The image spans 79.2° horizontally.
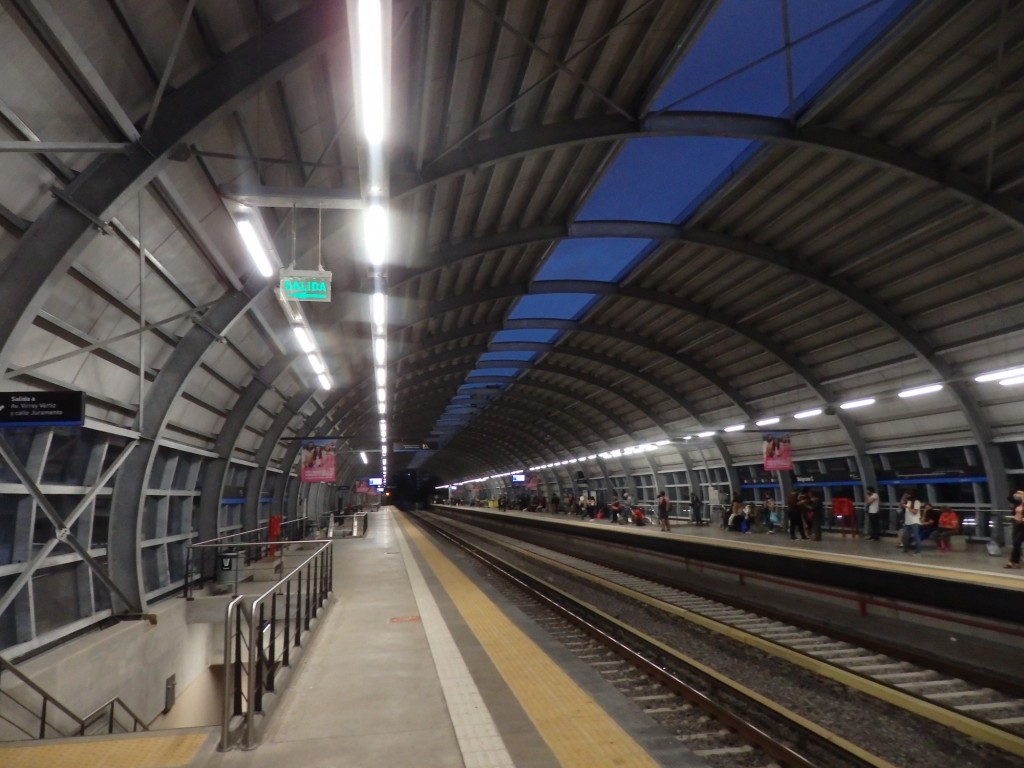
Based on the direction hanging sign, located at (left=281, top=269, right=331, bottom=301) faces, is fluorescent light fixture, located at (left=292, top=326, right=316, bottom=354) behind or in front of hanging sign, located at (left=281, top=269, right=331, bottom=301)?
behind

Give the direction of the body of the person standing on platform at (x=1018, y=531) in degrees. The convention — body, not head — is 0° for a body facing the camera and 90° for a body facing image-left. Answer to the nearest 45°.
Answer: approximately 90°

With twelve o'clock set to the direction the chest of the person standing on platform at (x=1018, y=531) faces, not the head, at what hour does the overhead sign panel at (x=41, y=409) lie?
The overhead sign panel is roughly at 10 o'clock from the person standing on platform.

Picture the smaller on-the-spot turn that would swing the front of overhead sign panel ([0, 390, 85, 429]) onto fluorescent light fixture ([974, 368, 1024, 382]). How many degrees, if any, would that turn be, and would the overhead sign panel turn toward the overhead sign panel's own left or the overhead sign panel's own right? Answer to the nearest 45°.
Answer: approximately 90° to the overhead sign panel's own left

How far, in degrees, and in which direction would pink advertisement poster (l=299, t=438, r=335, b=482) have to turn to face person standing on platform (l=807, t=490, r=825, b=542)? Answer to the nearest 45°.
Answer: approximately 45° to its left

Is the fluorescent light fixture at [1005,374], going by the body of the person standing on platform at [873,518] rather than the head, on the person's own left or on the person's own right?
on the person's own left

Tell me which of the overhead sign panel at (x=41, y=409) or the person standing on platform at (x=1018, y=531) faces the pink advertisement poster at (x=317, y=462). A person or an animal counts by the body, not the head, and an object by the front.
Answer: the person standing on platform

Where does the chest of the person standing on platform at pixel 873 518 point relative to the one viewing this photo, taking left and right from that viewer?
facing to the left of the viewer

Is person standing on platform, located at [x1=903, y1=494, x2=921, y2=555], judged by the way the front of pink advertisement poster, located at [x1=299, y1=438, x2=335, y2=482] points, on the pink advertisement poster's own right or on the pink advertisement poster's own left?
on the pink advertisement poster's own left

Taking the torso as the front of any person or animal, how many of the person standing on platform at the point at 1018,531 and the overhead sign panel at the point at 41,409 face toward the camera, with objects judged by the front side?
1
